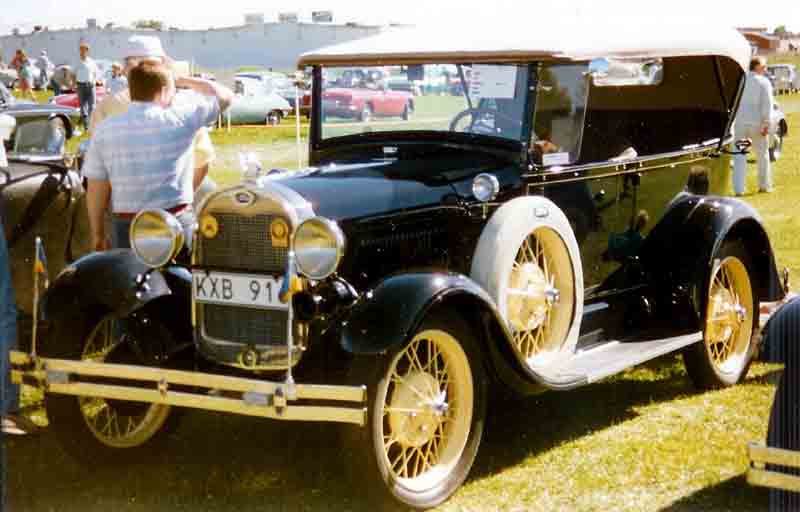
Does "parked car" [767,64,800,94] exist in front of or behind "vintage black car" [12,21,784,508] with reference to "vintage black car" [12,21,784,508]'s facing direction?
behind

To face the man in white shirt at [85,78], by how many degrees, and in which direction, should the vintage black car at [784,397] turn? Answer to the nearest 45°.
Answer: approximately 90° to its right

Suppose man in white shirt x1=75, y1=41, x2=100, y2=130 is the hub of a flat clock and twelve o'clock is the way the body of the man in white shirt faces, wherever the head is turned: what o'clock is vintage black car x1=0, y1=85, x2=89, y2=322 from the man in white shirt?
The vintage black car is roughly at 12 o'clock from the man in white shirt.

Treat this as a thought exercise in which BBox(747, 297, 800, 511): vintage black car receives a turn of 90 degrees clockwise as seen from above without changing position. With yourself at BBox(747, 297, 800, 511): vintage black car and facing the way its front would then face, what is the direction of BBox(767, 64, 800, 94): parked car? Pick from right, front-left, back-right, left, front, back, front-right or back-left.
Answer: front-right

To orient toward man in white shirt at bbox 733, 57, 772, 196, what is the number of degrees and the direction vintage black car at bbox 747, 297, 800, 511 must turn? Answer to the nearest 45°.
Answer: approximately 135° to its right

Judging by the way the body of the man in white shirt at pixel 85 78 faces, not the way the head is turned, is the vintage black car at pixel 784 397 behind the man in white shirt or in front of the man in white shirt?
in front
